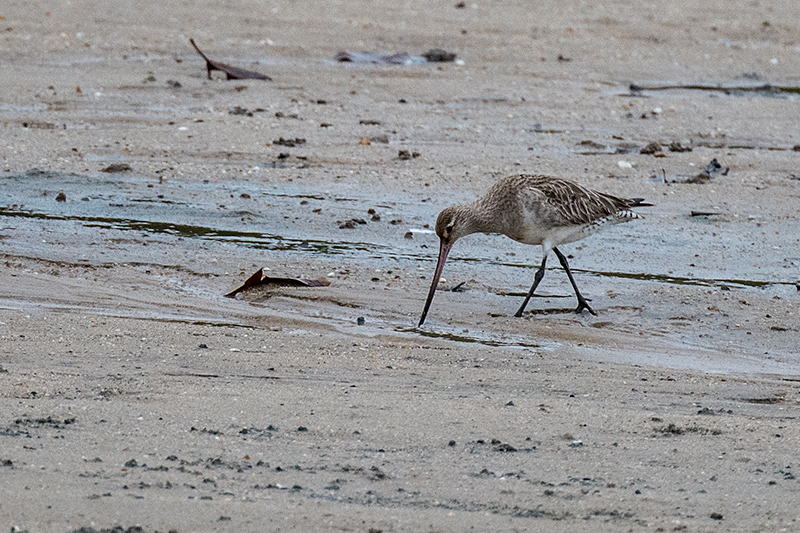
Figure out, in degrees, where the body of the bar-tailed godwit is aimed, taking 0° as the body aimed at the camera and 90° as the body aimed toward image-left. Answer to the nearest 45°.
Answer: approximately 90°
